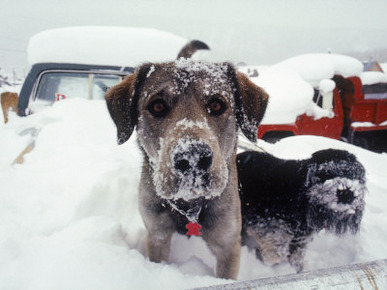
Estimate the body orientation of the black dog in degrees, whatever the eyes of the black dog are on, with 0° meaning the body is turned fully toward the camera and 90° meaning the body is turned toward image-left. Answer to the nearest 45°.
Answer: approximately 315°

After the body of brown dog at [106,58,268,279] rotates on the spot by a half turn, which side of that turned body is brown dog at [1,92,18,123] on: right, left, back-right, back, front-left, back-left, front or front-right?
front-left

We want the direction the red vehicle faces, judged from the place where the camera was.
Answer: facing to the left of the viewer

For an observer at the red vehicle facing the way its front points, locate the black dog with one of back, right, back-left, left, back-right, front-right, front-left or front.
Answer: left

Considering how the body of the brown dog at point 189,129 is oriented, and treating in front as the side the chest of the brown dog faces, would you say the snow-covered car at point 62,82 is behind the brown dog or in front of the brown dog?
behind

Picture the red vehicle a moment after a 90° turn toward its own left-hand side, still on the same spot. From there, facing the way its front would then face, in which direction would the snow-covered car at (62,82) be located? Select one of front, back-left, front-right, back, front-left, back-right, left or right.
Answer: front-right

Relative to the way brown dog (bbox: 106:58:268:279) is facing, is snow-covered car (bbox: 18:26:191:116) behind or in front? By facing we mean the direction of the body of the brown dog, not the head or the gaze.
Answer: behind
